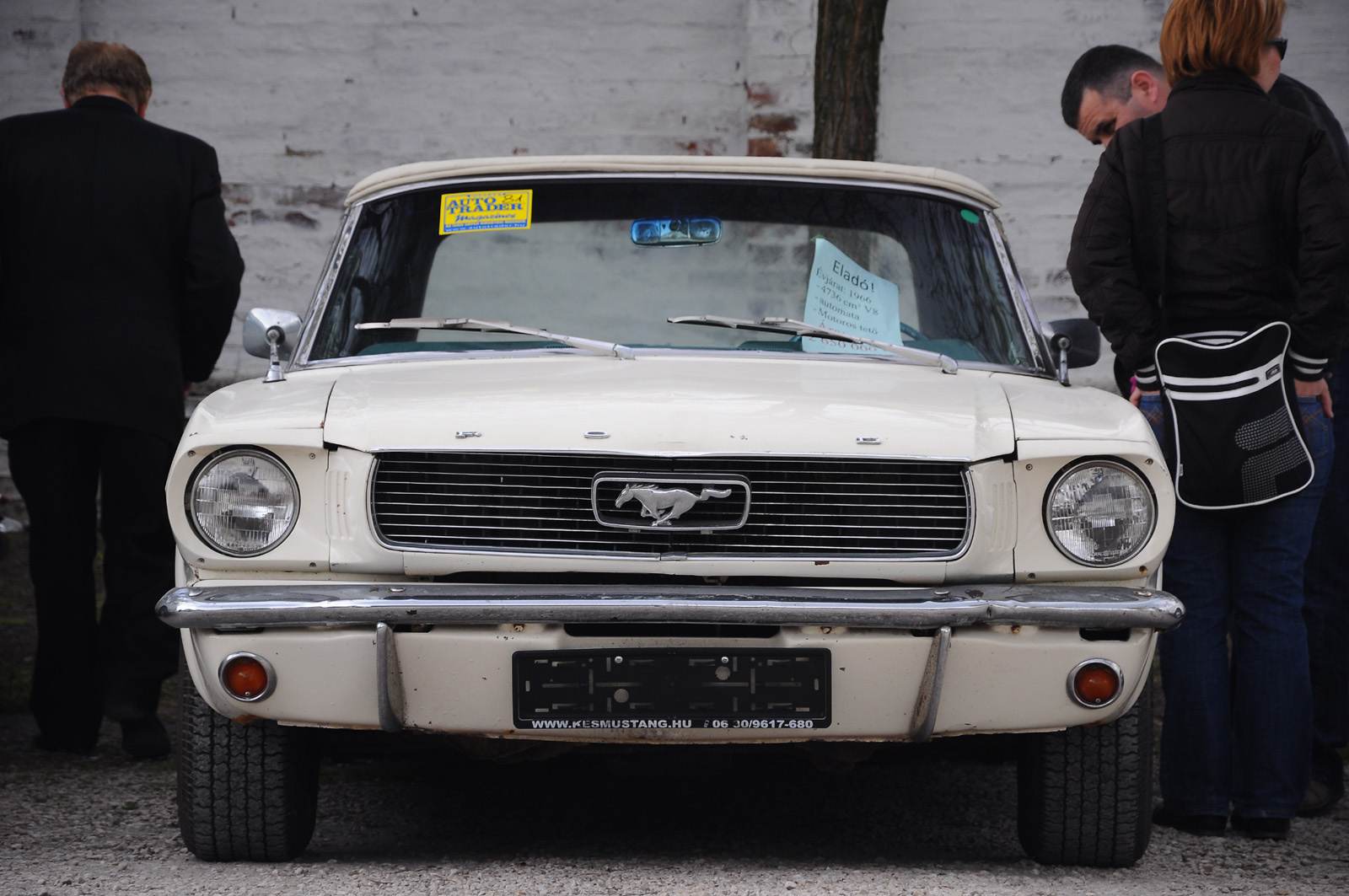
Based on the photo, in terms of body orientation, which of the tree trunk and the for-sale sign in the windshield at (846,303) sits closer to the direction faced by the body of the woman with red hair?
the tree trunk

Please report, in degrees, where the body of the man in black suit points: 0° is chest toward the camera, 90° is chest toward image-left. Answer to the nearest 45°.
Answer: approximately 180°

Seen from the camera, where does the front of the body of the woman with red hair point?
away from the camera

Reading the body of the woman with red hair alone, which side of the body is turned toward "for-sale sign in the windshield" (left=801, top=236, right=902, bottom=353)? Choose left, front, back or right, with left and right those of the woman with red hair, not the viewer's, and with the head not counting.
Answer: left

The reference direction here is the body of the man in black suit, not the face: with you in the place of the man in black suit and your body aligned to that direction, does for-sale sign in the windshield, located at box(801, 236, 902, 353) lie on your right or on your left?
on your right

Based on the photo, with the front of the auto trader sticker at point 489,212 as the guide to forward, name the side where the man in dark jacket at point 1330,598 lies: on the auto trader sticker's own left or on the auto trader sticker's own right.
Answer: on the auto trader sticker's own left

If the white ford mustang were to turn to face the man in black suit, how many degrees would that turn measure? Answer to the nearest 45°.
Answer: approximately 135° to its right

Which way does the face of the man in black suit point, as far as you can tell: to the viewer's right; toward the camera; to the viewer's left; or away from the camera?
away from the camera

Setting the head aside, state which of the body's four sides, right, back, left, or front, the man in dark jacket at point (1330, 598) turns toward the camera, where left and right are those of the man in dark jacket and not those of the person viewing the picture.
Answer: left

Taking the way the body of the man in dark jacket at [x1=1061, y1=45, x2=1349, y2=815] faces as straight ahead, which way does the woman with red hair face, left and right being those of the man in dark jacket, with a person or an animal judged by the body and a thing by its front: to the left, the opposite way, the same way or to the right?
to the right

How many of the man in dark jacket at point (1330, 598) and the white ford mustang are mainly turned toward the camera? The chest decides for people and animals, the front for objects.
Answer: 1
